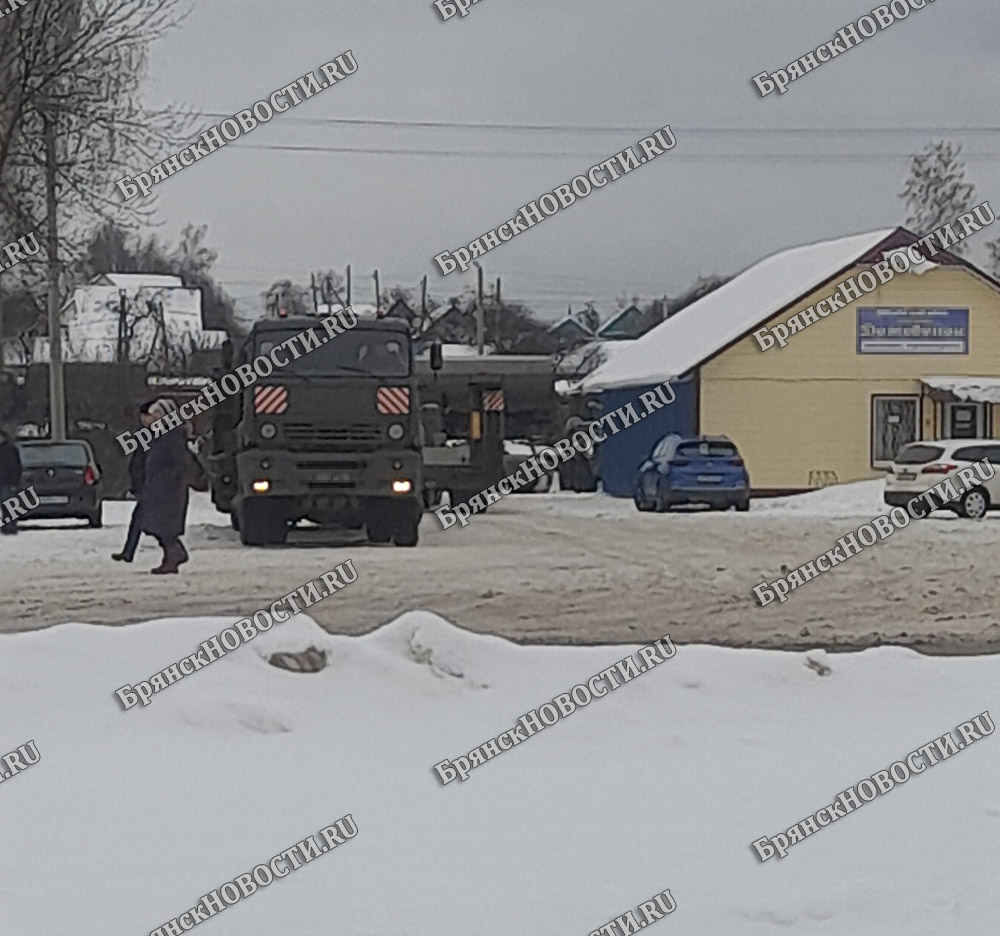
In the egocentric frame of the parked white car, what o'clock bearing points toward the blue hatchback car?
The blue hatchback car is roughly at 8 o'clock from the parked white car.

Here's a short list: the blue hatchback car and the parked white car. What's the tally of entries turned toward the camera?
0

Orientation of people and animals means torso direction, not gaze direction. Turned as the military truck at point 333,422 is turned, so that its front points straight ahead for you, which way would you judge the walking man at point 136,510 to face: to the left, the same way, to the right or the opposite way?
to the right

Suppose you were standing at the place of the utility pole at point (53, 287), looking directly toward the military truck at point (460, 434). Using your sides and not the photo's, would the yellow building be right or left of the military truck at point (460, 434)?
left

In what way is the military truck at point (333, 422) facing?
toward the camera

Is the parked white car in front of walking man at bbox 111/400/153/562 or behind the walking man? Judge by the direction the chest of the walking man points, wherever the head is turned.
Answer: behind

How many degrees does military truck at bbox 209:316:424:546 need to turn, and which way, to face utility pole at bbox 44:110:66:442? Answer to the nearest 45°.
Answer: approximately 135° to its right

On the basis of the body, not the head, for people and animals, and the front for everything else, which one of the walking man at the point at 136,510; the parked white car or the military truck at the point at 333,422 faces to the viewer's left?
the walking man

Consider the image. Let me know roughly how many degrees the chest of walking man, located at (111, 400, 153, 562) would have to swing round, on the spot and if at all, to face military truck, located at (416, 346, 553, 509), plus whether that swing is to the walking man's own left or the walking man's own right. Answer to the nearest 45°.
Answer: approximately 135° to the walking man's own right

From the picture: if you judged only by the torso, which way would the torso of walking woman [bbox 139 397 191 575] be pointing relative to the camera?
to the viewer's left

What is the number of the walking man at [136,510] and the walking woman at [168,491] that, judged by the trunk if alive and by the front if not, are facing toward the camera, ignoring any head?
0

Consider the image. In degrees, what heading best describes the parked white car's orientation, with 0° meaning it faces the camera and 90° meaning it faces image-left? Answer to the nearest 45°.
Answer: approximately 225°

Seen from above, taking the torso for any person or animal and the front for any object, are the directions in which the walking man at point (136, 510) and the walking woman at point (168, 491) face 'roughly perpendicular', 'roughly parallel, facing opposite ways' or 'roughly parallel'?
roughly parallel

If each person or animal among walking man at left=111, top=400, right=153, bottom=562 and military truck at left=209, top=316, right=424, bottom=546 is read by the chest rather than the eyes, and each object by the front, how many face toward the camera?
1

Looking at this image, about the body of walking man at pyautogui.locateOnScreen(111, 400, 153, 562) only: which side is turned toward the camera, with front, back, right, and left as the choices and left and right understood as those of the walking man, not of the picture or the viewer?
left

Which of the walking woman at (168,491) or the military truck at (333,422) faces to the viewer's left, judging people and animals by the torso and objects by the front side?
the walking woman
